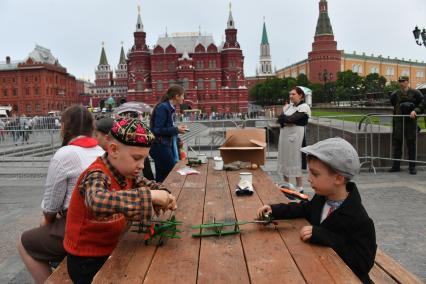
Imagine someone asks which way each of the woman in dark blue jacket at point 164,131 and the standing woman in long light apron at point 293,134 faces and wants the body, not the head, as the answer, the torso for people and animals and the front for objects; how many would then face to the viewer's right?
1

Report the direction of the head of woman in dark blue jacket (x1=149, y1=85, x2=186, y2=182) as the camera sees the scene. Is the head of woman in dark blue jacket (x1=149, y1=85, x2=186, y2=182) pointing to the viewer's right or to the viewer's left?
to the viewer's right

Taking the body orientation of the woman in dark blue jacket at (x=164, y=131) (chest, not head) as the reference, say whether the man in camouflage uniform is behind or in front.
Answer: in front

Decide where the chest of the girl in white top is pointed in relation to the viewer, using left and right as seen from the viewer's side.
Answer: facing away from the viewer and to the right of the viewer

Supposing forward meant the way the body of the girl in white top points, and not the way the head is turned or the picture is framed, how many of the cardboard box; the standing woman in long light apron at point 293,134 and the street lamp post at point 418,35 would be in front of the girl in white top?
3

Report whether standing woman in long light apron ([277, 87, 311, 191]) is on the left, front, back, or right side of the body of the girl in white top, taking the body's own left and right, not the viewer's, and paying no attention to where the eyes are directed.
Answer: front

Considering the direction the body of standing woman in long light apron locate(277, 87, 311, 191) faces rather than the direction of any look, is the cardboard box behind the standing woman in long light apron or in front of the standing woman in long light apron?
in front

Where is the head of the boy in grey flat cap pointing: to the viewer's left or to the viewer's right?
to the viewer's left

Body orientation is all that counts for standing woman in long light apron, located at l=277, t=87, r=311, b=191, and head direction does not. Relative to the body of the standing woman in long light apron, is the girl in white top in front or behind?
in front
